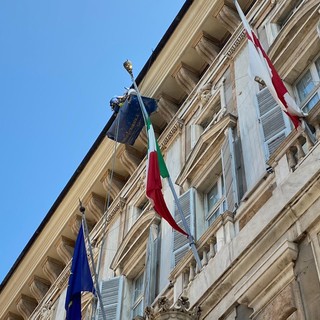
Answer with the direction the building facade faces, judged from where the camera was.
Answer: facing the viewer and to the left of the viewer
